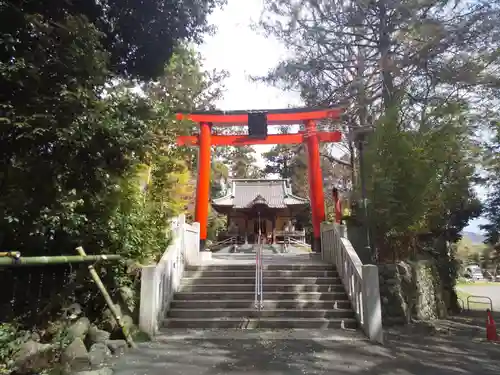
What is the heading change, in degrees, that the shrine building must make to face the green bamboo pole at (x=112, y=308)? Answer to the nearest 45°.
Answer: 0° — it already faces it

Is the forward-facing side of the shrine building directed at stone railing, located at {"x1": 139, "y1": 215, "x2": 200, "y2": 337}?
yes

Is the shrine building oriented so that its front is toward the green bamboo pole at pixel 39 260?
yes

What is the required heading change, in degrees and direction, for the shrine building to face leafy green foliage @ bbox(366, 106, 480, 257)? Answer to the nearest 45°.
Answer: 0° — it already faces it

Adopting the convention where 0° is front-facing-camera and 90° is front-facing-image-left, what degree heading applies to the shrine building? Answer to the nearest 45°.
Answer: approximately 0°
